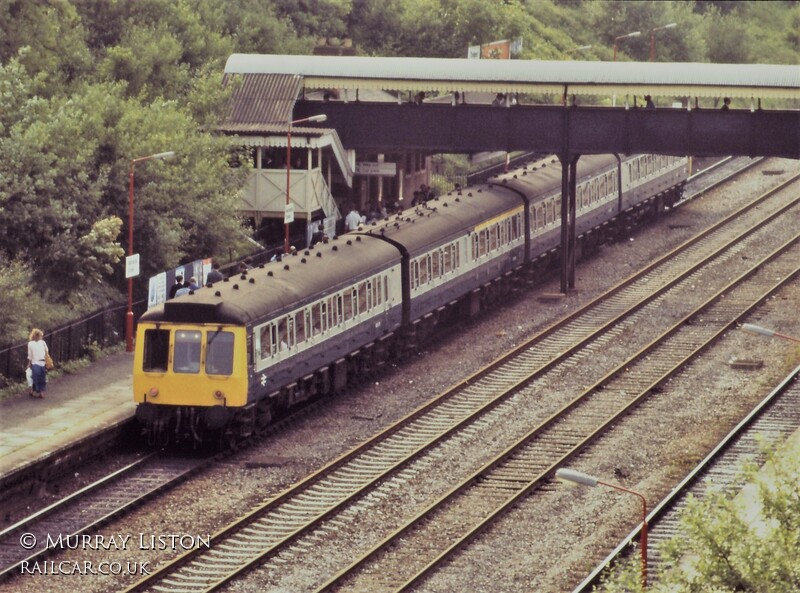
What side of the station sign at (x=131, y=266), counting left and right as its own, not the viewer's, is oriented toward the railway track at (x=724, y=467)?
front

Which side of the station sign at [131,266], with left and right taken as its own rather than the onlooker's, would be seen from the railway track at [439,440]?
front

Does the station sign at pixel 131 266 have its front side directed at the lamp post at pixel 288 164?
no

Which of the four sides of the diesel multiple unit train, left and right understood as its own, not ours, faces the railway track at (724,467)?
left

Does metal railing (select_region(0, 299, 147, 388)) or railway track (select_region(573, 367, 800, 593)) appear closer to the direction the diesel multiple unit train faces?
the metal railing

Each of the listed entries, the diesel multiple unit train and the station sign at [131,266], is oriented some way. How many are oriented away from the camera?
0

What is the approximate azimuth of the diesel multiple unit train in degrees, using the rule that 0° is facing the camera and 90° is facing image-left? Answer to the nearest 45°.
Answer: approximately 45°

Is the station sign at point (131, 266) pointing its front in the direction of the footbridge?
no

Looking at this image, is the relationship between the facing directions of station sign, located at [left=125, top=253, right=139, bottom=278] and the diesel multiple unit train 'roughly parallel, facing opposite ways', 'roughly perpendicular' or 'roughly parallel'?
roughly perpendicular

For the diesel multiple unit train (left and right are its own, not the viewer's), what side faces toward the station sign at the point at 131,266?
front

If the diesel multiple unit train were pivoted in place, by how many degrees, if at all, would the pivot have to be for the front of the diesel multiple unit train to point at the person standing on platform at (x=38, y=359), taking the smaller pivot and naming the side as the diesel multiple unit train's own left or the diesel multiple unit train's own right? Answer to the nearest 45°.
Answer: approximately 45° to the diesel multiple unit train's own right

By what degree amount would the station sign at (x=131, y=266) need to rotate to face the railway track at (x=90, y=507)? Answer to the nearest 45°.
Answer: approximately 45° to its right

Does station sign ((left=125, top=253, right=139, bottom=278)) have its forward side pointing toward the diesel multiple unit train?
yes

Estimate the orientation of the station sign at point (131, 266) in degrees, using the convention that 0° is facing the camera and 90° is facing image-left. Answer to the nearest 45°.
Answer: approximately 315°

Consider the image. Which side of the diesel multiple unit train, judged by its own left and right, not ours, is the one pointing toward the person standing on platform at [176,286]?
right
